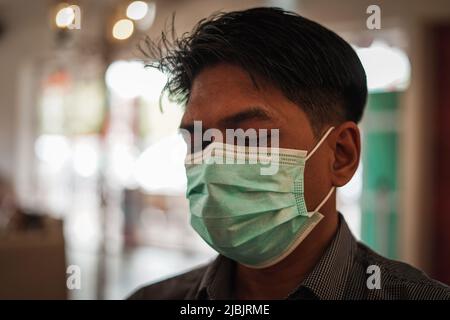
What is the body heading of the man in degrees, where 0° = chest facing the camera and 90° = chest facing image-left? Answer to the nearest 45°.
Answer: approximately 45°

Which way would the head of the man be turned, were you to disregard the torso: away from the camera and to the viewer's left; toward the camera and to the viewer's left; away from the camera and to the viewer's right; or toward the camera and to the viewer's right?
toward the camera and to the viewer's left
